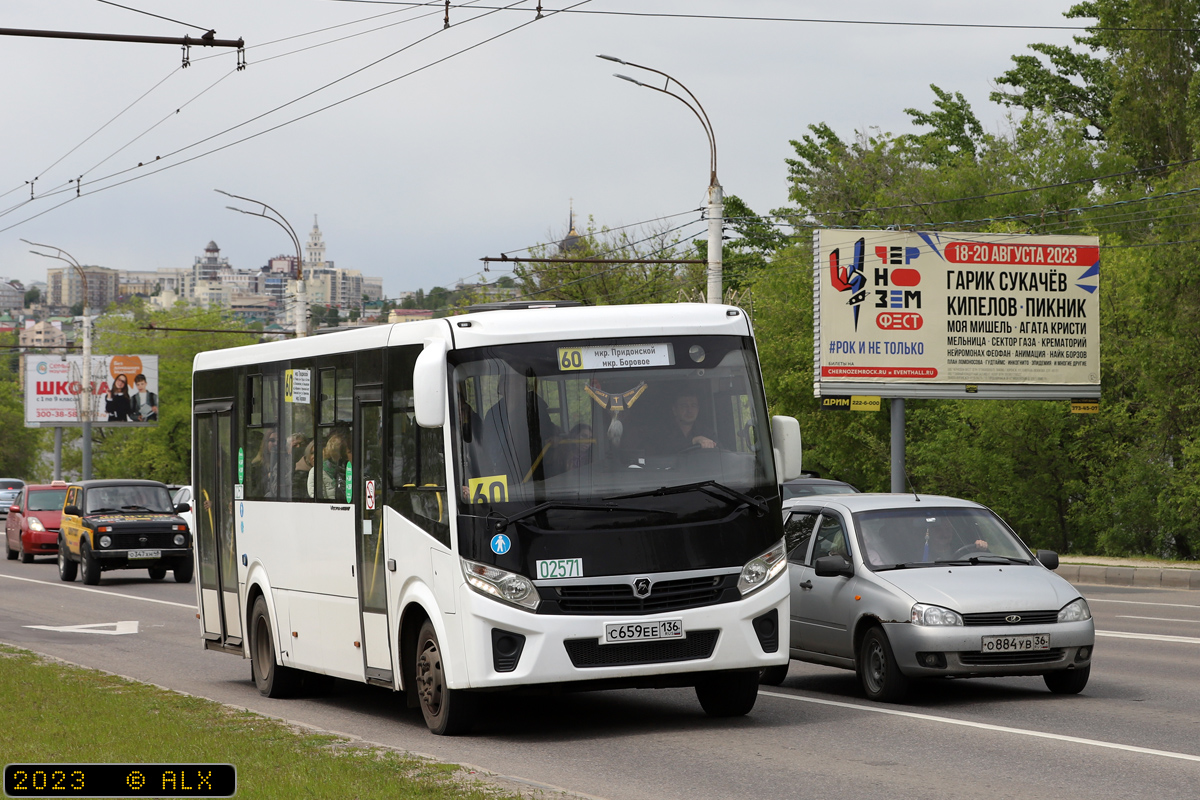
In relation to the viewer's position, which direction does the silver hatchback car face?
facing the viewer and to the right of the viewer

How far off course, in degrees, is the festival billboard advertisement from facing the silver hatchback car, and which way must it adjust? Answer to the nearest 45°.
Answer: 0° — it already faces it

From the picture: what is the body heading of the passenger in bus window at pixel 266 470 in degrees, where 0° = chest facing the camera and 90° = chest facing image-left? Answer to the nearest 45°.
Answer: approximately 315°

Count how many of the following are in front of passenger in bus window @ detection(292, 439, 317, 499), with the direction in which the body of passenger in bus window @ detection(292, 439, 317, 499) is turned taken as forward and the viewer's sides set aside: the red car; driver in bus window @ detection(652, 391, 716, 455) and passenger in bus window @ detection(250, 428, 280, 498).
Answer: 1

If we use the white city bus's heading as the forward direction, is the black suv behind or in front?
behind

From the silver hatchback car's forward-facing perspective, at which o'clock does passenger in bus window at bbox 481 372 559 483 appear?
The passenger in bus window is roughly at 3 o'clock from the silver hatchback car.

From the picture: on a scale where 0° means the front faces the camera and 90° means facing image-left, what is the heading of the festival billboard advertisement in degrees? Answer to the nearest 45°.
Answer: approximately 0°

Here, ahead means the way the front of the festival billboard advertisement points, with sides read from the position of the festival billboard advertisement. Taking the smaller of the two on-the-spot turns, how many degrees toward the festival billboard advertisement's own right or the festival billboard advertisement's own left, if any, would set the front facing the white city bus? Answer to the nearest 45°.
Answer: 0° — it already faces it

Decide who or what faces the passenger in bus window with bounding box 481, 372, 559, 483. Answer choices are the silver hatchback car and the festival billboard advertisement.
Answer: the festival billboard advertisement

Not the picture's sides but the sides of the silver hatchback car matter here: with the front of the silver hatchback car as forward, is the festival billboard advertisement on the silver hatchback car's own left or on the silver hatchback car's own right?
on the silver hatchback car's own left

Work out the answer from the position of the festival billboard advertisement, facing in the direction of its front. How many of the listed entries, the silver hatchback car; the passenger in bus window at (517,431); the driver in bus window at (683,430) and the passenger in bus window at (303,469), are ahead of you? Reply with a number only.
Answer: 4
